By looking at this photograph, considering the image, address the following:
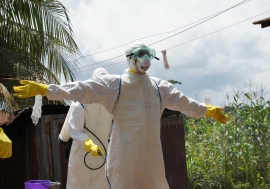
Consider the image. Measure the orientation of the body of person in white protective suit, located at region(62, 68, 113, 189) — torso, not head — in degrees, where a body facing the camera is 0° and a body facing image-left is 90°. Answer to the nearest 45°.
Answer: approximately 315°

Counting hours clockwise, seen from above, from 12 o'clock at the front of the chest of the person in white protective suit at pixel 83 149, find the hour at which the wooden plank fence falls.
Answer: The wooden plank fence is roughly at 7 o'clock from the person in white protective suit.

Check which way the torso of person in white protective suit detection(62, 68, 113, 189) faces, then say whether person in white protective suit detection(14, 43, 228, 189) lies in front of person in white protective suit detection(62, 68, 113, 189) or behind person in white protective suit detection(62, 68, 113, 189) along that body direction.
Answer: in front

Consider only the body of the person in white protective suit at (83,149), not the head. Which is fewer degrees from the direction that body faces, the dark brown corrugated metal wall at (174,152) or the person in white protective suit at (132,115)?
the person in white protective suit

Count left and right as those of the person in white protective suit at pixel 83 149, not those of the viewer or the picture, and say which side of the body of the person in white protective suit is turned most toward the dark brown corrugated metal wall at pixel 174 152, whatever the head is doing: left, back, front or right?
left

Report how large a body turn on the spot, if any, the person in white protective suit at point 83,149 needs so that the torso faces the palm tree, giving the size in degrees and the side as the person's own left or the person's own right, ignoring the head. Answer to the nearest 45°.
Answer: approximately 135° to the person's own left
